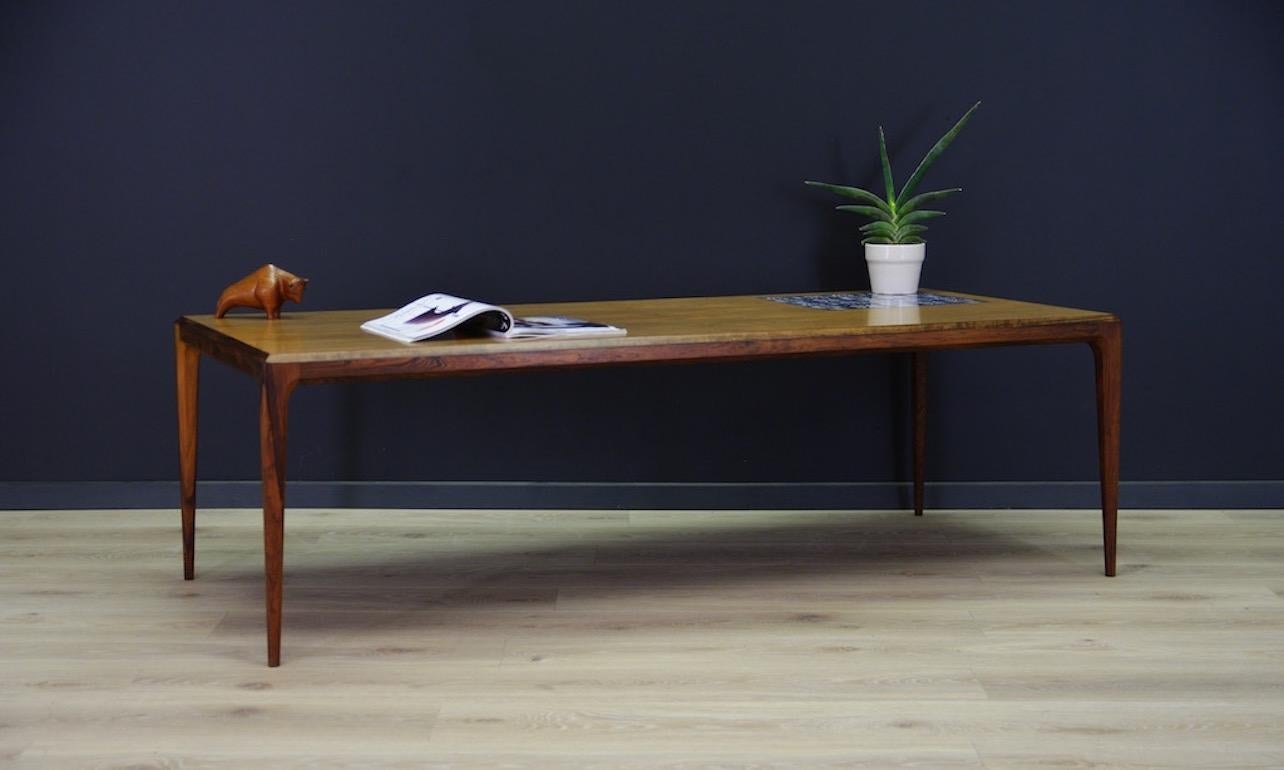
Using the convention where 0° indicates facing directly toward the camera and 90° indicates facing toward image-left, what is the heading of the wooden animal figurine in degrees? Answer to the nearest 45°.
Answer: approximately 270°
